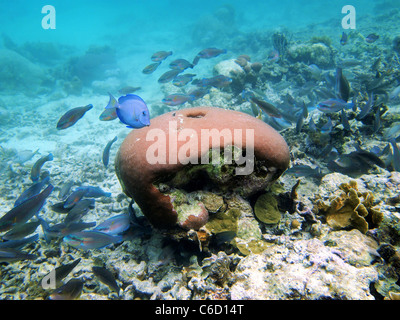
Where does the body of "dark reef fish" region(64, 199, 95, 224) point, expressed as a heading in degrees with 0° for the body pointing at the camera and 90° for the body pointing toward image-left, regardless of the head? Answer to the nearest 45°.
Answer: approximately 90°

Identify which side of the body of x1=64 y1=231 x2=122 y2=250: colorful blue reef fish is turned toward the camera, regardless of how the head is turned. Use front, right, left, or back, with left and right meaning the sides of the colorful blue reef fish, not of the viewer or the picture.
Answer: left

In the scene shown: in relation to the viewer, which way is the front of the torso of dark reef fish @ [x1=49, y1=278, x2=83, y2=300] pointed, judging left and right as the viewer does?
facing to the left of the viewer

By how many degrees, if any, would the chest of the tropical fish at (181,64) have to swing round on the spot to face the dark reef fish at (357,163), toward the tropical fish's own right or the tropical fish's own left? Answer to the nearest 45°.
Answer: approximately 135° to the tropical fish's own left

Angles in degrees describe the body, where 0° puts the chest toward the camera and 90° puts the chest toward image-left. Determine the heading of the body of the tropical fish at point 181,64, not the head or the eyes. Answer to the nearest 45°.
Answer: approximately 90°
